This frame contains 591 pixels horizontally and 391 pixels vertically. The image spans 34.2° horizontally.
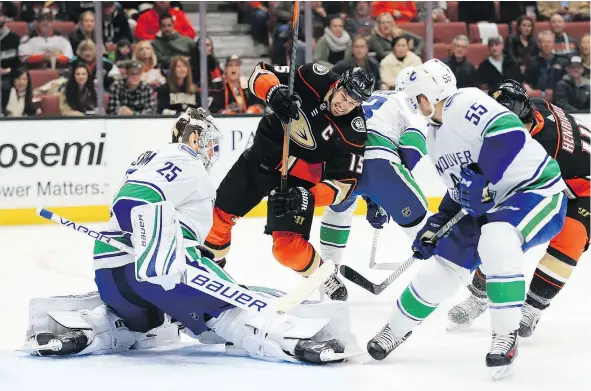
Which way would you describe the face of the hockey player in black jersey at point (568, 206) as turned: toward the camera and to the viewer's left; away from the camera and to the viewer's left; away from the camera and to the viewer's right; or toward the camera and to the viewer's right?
away from the camera and to the viewer's left

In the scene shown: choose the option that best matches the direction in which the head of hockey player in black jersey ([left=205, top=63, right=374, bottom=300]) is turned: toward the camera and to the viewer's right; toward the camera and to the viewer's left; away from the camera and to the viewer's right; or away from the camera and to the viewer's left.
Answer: toward the camera and to the viewer's left

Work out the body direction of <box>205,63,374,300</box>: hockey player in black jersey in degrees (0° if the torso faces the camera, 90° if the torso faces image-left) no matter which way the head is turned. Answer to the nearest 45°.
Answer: approximately 0°

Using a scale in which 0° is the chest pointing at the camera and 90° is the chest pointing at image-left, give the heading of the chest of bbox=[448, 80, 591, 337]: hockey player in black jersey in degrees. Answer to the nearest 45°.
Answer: approximately 90°
